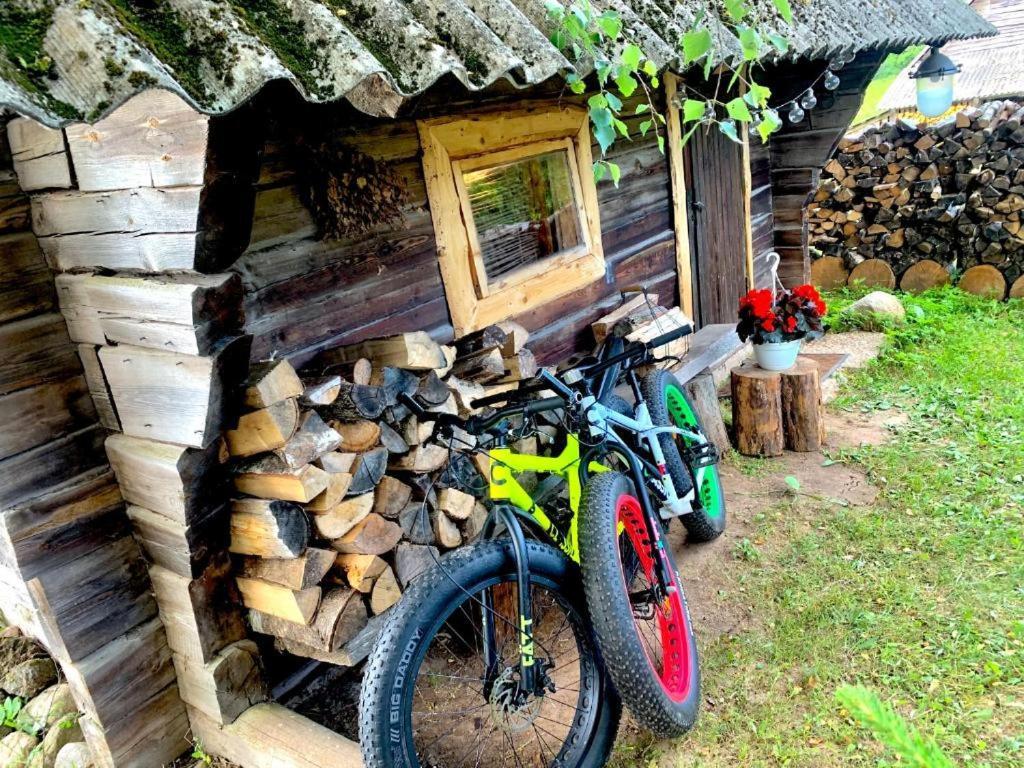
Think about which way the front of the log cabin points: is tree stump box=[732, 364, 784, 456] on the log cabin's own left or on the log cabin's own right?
on the log cabin's own left

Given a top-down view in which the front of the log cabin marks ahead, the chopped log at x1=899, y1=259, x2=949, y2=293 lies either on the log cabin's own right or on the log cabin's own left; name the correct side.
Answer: on the log cabin's own left

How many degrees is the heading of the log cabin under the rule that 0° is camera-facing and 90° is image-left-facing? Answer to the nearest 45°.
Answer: approximately 315°

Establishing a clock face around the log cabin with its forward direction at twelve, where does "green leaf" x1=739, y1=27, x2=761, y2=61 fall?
The green leaf is roughly at 10 o'clock from the log cabin.

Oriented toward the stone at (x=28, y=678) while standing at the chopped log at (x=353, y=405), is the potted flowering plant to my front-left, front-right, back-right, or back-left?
back-right

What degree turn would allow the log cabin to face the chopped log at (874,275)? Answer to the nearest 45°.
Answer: approximately 90° to its left

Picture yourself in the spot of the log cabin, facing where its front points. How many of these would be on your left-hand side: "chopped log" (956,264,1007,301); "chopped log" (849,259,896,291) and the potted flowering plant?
3

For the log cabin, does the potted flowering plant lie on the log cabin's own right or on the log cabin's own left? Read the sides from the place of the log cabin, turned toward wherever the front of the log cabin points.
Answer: on the log cabin's own left

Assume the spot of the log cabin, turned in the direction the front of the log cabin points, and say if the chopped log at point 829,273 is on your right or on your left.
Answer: on your left
